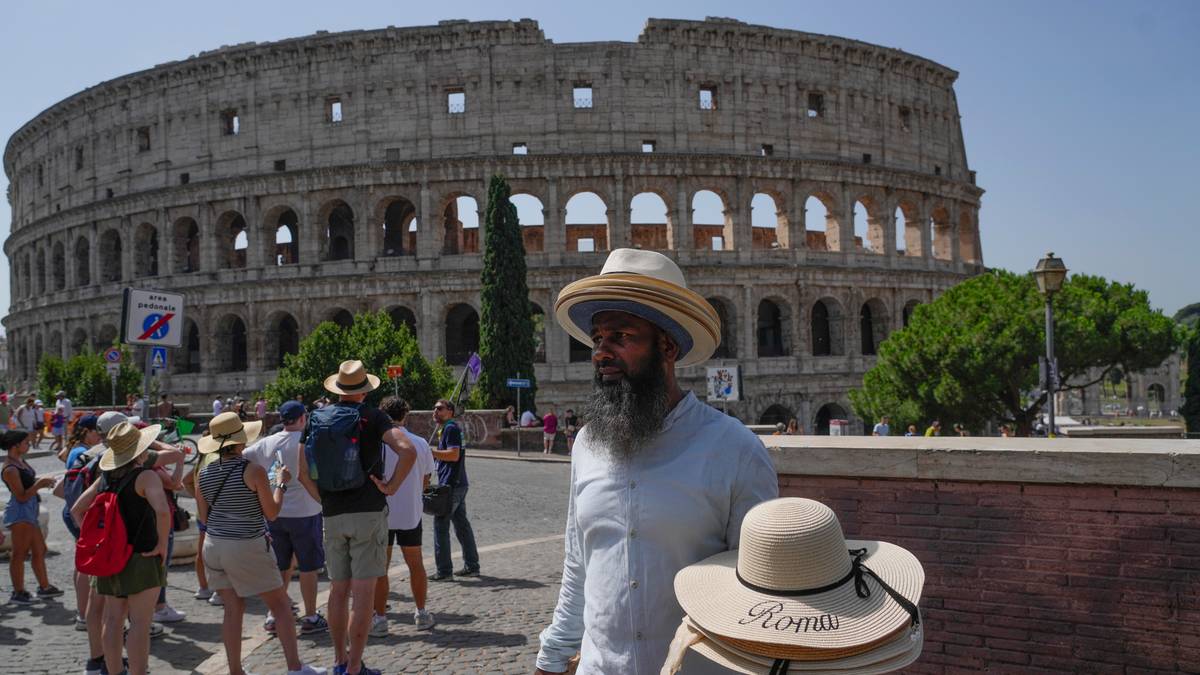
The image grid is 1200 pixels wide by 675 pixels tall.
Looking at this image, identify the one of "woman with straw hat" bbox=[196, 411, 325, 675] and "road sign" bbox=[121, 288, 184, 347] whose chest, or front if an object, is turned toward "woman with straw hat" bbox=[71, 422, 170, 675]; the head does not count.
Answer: the road sign

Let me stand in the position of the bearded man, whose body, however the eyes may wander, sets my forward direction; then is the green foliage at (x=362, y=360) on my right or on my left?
on my right

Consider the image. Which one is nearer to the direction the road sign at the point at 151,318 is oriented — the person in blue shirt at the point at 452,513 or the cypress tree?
the person in blue shirt

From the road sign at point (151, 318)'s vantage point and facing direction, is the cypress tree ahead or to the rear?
to the rear

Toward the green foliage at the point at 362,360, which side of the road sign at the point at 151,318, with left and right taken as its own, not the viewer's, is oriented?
back

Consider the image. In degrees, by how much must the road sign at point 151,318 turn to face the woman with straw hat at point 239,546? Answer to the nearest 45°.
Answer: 0° — it already faces them

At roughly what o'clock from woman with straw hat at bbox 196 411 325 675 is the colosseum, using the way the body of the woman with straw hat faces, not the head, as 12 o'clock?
The colosseum is roughly at 11 o'clock from the woman with straw hat.

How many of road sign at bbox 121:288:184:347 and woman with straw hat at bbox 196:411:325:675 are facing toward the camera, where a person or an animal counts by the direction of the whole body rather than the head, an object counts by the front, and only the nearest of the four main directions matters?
1

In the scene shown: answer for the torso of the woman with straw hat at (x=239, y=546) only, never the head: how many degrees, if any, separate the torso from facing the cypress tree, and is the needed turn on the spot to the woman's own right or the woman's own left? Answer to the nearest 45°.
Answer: approximately 45° to the woman's own left

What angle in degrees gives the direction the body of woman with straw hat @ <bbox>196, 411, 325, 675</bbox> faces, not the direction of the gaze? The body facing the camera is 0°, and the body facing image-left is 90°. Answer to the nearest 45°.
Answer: approximately 225°

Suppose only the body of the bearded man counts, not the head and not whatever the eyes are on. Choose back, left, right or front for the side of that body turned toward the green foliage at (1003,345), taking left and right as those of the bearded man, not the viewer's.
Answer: back

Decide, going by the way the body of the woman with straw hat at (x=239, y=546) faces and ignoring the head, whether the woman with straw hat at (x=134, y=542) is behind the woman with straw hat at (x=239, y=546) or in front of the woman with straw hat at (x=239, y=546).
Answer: behind

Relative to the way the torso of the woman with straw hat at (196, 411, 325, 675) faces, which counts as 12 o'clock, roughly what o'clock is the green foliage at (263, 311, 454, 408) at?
The green foliage is roughly at 11 o'clock from the woman with straw hat.

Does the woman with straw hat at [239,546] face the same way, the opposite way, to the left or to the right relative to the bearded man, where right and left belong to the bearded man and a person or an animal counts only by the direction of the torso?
the opposite way
